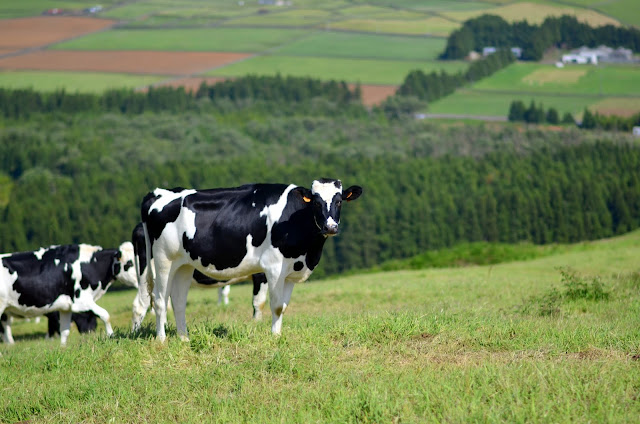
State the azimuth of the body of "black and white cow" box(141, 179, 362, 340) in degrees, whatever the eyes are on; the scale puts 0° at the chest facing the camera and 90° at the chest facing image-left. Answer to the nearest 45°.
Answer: approximately 270°

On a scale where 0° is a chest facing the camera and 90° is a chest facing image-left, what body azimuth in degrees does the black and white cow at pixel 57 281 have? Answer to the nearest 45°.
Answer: approximately 270°

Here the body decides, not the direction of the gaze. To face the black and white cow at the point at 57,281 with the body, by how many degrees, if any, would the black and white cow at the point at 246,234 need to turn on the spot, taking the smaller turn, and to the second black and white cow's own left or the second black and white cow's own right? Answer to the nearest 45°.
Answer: approximately 135° to the second black and white cow's own left

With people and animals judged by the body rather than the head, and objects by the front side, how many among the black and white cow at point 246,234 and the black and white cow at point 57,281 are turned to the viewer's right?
2
